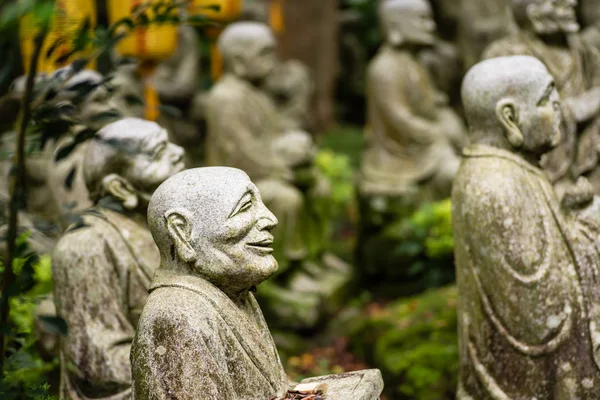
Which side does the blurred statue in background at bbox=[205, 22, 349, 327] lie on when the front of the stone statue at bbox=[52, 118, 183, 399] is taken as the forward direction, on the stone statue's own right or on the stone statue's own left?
on the stone statue's own left

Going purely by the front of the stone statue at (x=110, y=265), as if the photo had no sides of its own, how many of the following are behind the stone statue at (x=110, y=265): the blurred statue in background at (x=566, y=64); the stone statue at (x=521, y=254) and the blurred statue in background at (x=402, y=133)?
0

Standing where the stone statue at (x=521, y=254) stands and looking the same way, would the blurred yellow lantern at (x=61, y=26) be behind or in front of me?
behind

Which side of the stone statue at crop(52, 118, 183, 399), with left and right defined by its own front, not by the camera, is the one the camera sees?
right

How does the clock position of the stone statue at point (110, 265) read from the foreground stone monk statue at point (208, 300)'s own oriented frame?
The stone statue is roughly at 8 o'clock from the foreground stone monk statue.

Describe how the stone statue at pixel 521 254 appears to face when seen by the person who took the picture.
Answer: facing to the right of the viewer

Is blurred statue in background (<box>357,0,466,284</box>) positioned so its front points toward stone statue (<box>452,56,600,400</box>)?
no

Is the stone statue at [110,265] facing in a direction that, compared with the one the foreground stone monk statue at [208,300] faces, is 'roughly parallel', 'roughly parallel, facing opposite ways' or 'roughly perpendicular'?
roughly parallel

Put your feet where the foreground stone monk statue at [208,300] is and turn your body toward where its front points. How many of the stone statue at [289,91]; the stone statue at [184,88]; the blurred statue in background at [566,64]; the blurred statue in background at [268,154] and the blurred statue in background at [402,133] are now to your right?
0

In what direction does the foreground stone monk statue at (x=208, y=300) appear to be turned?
to the viewer's right
